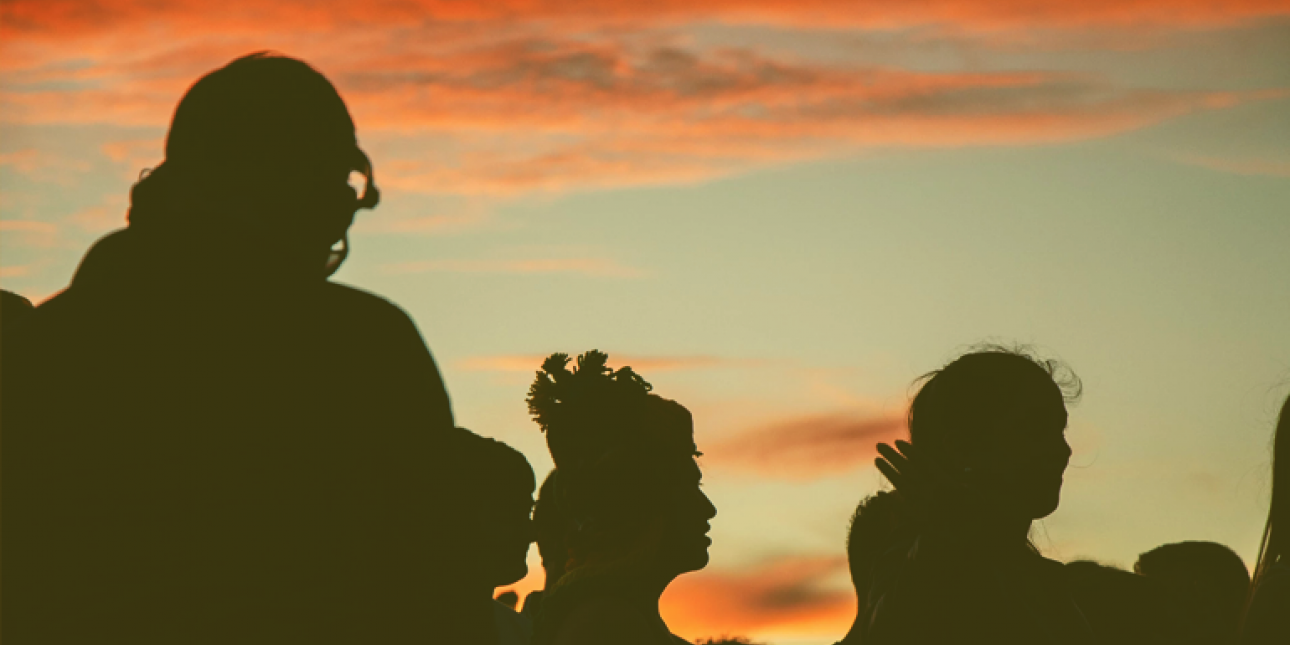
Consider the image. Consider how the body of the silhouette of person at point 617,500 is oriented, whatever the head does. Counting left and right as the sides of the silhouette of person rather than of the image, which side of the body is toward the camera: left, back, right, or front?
right

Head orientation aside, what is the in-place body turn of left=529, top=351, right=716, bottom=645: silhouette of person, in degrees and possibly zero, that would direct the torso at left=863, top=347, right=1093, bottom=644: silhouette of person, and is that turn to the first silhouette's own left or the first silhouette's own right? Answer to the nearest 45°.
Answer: approximately 45° to the first silhouette's own right

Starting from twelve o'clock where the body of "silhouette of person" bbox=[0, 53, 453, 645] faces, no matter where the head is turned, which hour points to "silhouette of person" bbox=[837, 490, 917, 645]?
"silhouette of person" bbox=[837, 490, 917, 645] is roughly at 12 o'clock from "silhouette of person" bbox=[0, 53, 453, 645].

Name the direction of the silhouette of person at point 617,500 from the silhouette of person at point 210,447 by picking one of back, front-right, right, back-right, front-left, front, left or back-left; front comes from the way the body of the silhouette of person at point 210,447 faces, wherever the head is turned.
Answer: front

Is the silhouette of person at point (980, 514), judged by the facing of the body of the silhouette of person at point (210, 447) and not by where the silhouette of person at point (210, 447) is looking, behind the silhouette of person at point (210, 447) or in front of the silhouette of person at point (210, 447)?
in front

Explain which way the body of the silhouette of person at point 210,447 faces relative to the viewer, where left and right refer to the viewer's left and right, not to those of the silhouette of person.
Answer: facing away from the viewer and to the right of the viewer

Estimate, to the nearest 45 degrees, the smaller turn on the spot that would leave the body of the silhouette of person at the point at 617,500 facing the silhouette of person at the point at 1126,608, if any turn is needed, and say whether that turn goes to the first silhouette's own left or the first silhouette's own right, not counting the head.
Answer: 0° — they already face them

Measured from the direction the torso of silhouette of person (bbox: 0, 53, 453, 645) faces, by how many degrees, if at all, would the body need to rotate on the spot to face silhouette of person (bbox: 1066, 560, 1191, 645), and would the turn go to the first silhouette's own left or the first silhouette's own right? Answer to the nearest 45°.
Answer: approximately 45° to the first silhouette's own right

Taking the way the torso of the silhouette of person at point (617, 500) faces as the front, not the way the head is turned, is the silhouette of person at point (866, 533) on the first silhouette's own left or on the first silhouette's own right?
on the first silhouette's own left

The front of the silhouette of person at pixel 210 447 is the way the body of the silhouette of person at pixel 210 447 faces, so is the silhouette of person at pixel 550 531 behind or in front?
in front

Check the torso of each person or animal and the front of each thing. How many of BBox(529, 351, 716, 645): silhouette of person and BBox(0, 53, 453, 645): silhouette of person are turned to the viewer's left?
0
